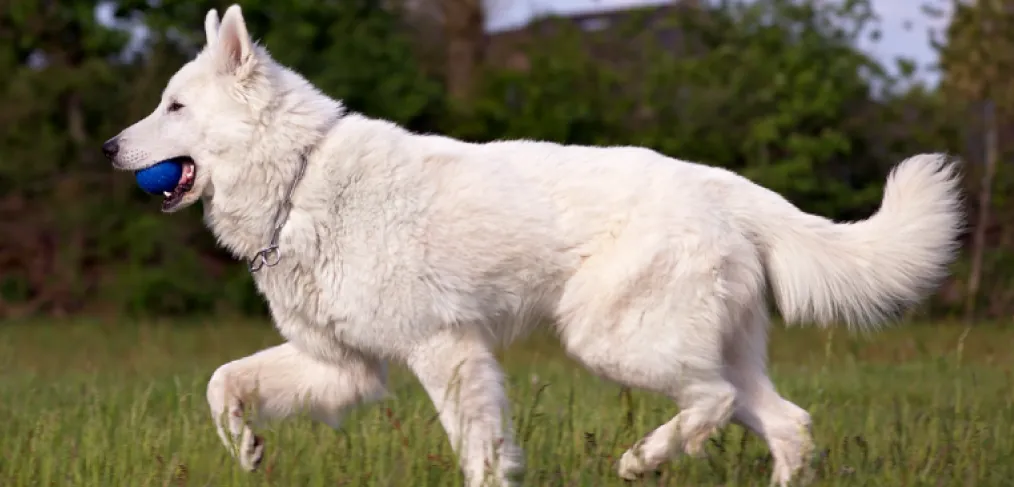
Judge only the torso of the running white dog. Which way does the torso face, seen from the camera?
to the viewer's left

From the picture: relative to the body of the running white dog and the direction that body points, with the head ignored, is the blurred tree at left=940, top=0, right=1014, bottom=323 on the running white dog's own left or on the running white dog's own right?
on the running white dog's own right
